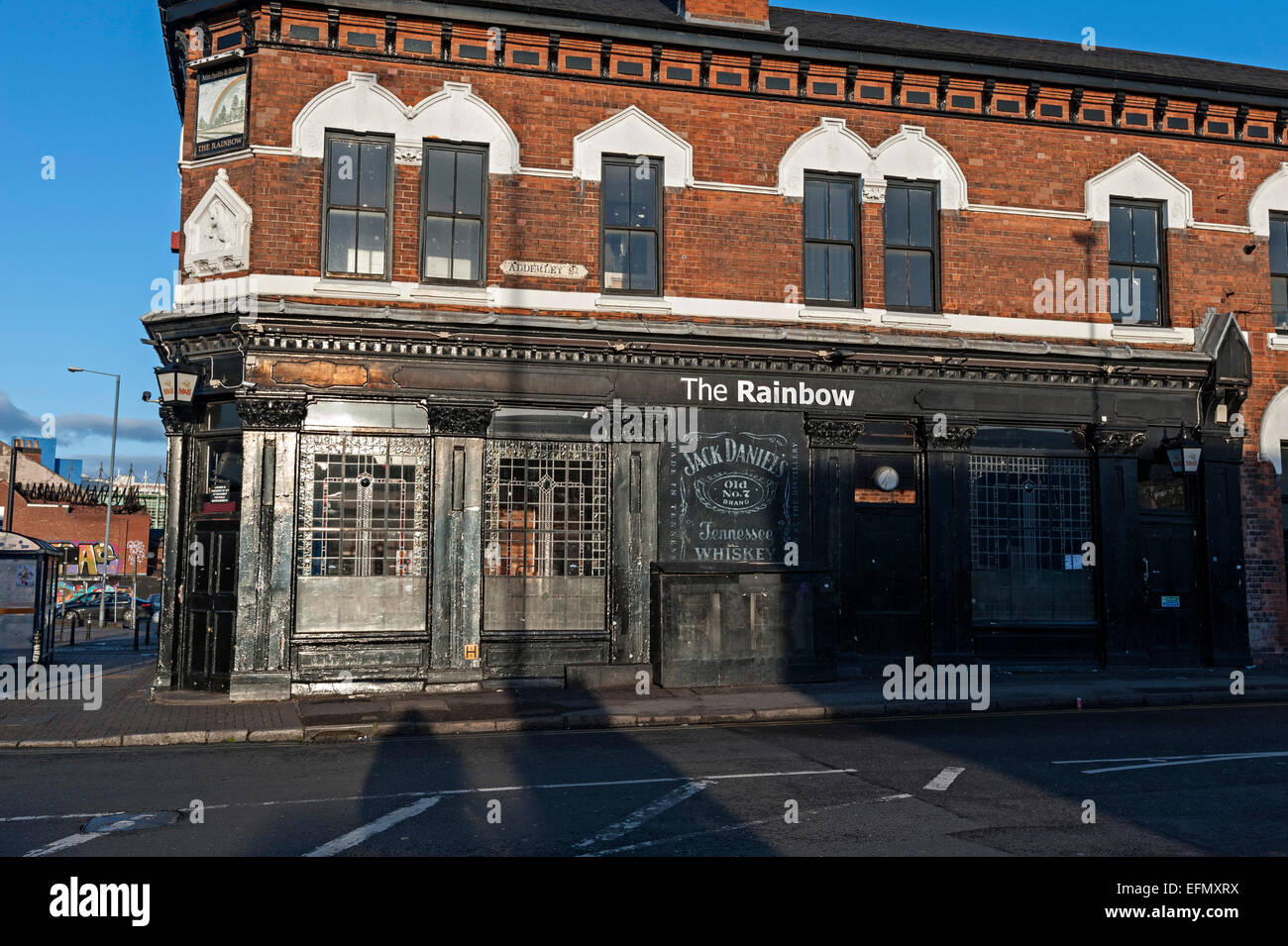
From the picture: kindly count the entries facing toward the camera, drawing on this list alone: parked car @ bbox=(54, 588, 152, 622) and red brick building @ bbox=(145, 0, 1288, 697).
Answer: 1

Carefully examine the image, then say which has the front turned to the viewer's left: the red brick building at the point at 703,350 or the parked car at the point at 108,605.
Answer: the parked car

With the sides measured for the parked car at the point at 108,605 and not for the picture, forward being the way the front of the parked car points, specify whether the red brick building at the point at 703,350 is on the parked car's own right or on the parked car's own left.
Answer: on the parked car's own left

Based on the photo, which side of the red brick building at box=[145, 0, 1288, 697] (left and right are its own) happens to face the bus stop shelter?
right

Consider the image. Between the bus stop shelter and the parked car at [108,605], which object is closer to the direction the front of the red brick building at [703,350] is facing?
the bus stop shelter

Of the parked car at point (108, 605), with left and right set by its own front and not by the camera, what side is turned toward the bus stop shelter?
left

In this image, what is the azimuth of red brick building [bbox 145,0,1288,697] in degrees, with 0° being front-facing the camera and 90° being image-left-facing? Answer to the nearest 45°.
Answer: approximately 0°

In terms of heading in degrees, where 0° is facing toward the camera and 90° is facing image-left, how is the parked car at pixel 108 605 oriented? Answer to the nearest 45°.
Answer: approximately 90°
